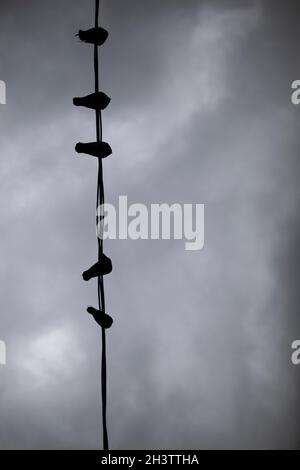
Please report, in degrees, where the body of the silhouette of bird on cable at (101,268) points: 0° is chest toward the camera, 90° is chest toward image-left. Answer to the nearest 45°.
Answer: approximately 270°
